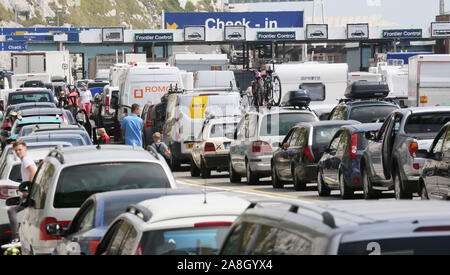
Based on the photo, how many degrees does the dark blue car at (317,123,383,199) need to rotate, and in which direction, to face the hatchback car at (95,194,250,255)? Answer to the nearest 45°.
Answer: approximately 135° to its left

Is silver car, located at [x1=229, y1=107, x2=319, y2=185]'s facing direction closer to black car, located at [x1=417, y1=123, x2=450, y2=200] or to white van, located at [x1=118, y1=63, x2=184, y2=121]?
the white van

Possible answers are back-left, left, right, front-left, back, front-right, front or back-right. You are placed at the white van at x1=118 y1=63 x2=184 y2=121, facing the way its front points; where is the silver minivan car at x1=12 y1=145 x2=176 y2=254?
back

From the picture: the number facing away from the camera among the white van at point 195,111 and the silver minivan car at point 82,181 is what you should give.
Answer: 2

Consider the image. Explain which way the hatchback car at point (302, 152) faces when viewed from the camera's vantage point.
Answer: facing away from the viewer and to the left of the viewer

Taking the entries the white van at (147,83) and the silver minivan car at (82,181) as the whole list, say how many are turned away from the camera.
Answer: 2

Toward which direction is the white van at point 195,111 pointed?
away from the camera

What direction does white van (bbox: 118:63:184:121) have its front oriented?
away from the camera

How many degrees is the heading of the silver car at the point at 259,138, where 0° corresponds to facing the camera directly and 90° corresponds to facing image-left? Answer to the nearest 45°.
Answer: approximately 135°

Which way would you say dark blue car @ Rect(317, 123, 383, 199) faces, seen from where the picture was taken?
facing away from the viewer and to the left of the viewer

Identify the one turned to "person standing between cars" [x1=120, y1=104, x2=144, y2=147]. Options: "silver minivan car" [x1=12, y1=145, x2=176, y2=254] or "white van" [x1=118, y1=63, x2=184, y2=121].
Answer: the silver minivan car

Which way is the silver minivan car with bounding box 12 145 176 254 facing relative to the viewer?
away from the camera
